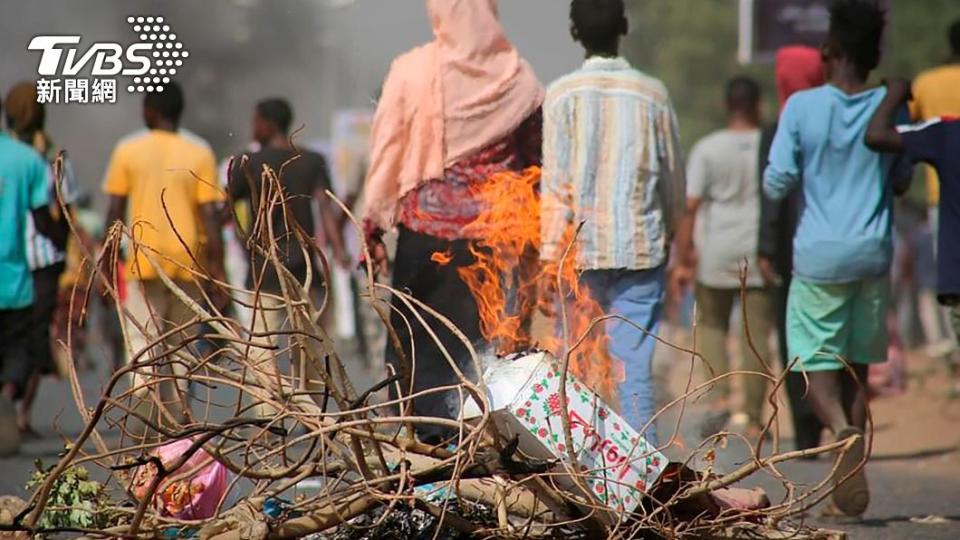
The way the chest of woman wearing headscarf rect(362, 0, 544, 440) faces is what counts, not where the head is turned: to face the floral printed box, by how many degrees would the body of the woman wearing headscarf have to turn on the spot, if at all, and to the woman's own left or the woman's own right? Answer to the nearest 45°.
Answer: approximately 180°

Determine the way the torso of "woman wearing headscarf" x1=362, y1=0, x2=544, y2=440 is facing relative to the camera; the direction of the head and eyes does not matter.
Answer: away from the camera

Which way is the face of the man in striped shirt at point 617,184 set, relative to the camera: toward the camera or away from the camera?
away from the camera

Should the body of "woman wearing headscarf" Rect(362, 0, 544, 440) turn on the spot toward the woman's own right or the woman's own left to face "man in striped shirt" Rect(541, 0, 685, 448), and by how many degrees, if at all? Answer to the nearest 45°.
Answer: approximately 90° to the woman's own right

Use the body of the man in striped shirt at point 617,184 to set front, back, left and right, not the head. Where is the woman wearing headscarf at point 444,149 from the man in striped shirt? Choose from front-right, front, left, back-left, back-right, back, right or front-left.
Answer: left

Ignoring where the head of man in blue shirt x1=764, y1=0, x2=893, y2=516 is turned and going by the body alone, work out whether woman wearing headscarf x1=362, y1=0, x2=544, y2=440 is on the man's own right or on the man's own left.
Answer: on the man's own left

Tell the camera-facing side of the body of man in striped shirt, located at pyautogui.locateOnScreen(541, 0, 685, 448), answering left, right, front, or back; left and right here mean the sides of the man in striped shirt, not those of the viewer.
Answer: back

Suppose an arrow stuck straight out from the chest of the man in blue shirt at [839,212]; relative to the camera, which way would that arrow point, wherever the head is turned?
away from the camera

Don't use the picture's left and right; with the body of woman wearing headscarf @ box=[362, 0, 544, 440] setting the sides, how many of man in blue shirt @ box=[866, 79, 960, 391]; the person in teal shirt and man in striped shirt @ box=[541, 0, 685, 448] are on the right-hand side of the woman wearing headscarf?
2

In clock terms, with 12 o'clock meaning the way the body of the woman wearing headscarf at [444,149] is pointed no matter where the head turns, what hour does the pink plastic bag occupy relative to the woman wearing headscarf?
The pink plastic bag is roughly at 7 o'clock from the woman wearing headscarf.

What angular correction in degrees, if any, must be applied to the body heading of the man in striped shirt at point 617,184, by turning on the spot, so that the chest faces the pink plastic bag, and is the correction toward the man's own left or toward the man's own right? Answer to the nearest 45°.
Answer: approximately 135° to the man's own left
